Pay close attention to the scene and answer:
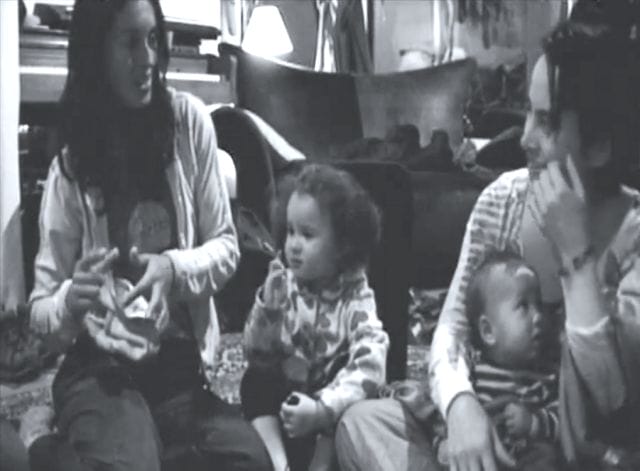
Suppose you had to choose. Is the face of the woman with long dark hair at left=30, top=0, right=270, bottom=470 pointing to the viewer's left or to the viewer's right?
to the viewer's right

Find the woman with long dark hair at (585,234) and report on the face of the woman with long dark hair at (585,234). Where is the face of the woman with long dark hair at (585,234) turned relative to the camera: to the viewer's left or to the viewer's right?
to the viewer's left

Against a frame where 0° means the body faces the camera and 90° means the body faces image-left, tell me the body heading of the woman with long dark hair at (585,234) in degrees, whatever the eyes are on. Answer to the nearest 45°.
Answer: approximately 45°
